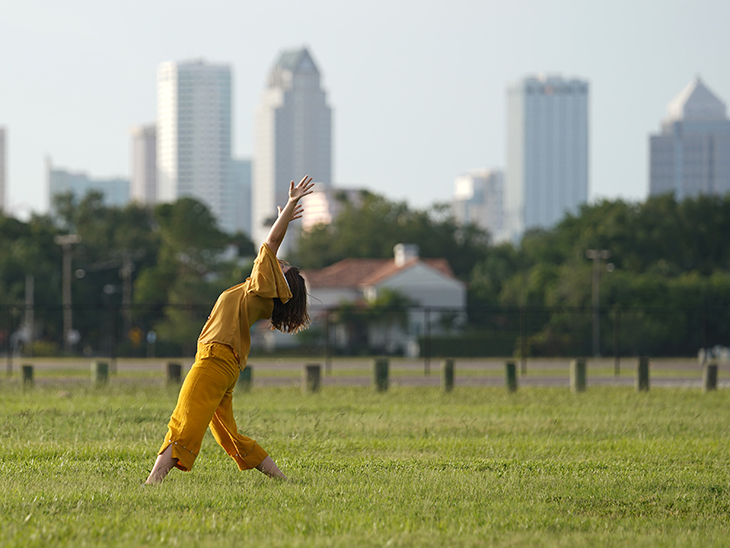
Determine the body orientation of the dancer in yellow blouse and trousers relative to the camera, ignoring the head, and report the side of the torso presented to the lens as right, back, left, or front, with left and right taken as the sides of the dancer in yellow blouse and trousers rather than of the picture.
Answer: left

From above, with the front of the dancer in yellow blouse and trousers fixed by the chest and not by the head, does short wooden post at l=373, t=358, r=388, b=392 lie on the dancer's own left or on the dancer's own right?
on the dancer's own right

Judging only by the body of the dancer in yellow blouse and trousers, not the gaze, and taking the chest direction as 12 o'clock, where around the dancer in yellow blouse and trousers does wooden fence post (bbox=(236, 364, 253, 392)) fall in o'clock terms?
The wooden fence post is roughly at 3 o'clock from the dancer in yellow blouse and trousers.

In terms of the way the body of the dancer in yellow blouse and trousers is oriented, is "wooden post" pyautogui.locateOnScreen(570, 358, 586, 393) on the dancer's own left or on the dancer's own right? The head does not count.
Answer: on the dancer's own right

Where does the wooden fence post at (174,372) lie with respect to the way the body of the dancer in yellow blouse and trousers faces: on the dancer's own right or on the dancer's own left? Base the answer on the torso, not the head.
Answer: on the dancer's own right
